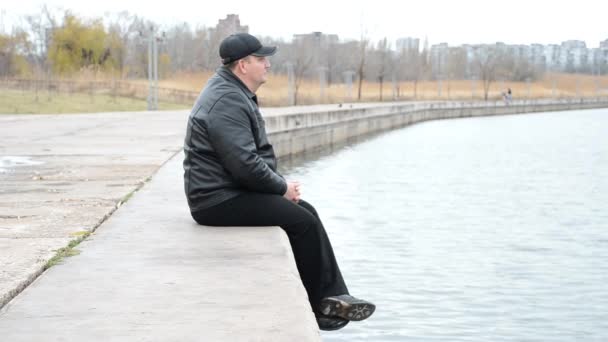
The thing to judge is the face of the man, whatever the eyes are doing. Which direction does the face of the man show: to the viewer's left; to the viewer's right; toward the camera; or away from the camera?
to the viewer's right

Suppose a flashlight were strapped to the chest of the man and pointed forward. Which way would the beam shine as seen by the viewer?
to the viewer's right
